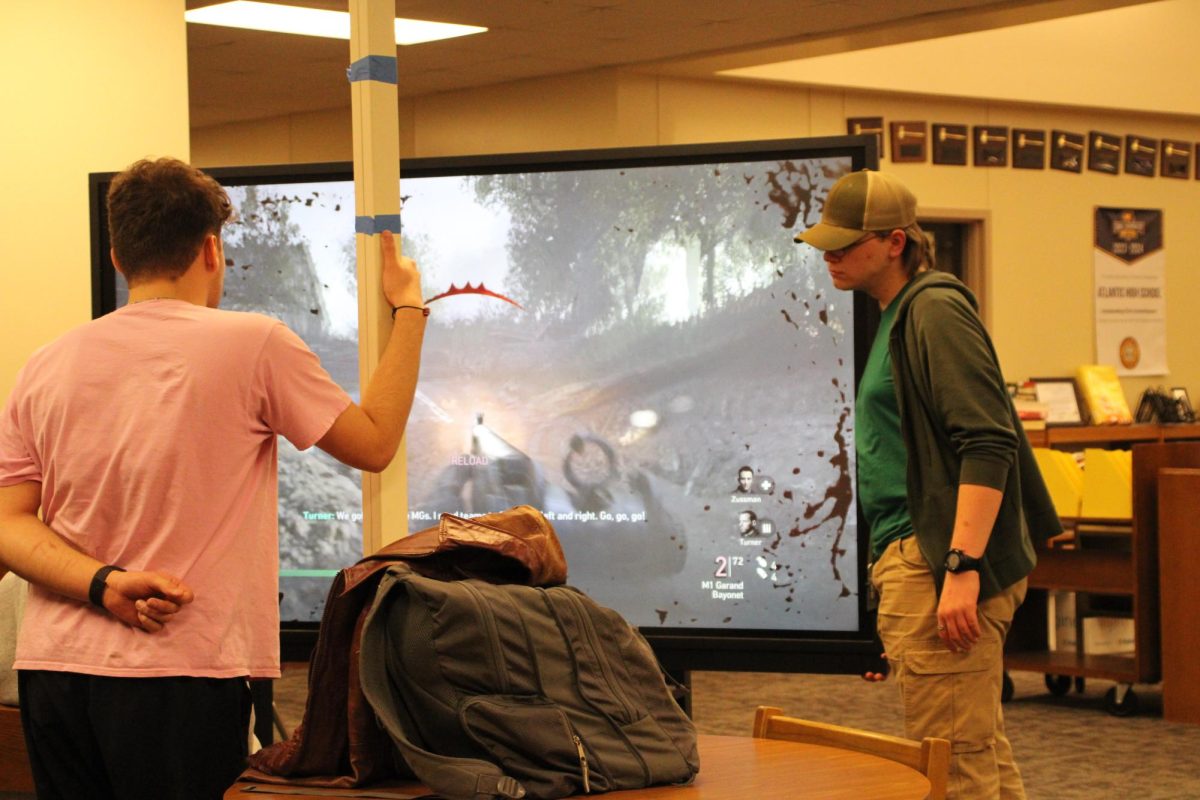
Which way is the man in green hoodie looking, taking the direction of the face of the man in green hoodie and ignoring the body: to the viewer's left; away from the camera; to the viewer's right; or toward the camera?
to the viewer's left

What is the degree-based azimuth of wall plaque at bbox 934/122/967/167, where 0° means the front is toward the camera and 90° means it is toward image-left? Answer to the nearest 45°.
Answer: approximately 0°

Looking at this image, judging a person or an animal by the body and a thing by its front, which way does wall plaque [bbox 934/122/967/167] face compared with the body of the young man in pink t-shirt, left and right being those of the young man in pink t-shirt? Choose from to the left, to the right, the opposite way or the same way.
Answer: the opposite way

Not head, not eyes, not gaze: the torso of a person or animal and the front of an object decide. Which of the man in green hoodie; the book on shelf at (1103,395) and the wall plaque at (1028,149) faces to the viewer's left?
the man in green hoodie

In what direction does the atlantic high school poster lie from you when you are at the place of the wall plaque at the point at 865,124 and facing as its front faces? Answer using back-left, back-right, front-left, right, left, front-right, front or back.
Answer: back-left

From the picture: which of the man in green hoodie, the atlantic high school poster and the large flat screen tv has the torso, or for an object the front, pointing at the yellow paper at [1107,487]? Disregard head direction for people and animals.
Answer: the atlantic high school poster

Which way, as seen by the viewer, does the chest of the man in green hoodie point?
to the viewer's left

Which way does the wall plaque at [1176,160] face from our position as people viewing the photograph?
facing the viewer

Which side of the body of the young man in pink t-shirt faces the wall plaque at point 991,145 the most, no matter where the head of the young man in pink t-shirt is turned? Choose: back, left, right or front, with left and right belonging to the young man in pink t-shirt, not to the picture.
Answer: front

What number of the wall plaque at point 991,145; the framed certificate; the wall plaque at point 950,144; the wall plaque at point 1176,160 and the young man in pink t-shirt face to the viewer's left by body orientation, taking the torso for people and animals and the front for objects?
0

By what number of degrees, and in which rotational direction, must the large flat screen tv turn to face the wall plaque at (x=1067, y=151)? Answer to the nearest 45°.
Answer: approximately 180°

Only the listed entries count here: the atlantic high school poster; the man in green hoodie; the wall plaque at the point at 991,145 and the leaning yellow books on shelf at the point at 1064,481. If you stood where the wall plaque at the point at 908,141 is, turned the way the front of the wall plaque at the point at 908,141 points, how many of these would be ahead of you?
2

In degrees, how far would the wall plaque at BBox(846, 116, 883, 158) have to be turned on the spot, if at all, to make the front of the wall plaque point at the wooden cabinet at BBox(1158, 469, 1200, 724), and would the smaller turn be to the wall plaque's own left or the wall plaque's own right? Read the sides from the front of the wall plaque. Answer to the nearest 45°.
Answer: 0° — it already faces it

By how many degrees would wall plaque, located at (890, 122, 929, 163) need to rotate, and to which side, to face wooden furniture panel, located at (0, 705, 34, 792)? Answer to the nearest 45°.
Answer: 0° — it already faces it

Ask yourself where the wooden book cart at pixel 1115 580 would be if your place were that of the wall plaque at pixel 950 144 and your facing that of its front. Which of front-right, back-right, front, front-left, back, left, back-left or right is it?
front

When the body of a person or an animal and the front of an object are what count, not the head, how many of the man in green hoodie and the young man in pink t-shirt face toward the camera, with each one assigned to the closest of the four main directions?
0

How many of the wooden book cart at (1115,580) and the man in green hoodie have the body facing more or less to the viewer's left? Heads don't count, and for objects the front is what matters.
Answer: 1
